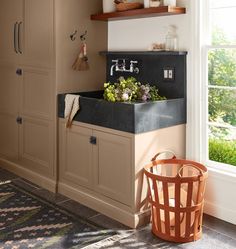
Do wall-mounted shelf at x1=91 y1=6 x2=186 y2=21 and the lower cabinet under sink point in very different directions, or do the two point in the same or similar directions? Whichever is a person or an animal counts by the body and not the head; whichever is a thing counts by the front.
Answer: same or similar directions

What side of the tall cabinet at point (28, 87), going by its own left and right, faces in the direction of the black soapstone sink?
left

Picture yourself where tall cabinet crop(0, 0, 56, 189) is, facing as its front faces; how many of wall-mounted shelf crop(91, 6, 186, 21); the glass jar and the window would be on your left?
3

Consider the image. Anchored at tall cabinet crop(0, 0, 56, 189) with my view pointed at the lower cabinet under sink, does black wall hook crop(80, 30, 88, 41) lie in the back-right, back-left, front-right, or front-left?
front-left

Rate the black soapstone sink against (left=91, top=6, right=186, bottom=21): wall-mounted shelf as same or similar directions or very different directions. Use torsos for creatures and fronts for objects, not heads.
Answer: same or similar directions

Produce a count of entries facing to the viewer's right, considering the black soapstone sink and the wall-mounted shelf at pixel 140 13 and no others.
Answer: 0

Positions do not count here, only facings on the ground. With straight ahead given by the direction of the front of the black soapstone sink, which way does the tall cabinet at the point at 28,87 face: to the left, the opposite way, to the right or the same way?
the same way

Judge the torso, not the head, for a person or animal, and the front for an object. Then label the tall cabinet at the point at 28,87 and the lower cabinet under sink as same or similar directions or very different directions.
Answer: same or similar directions

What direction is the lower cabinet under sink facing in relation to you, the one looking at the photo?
facing the viewer and to the left of the viewer

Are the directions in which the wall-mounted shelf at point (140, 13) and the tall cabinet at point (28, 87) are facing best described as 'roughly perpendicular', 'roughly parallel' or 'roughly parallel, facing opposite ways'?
roughly parallel

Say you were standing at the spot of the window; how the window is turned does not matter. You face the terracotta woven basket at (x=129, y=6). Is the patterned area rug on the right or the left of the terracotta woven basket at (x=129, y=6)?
left

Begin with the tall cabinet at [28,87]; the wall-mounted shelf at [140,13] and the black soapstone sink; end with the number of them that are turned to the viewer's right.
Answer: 0

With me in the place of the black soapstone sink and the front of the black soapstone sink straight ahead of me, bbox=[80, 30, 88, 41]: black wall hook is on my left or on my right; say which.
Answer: on my right
